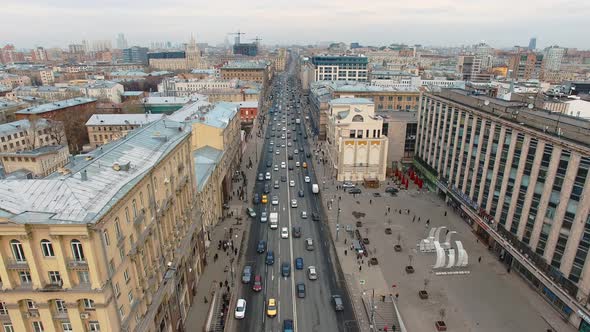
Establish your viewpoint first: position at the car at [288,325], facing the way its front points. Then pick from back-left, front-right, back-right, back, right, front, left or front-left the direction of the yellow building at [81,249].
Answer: front-right

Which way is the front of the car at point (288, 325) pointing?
toward the camera
